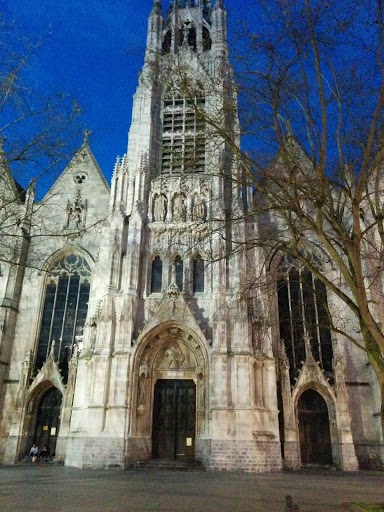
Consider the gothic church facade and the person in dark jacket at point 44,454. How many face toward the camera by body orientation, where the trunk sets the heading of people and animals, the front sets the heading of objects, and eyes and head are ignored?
2

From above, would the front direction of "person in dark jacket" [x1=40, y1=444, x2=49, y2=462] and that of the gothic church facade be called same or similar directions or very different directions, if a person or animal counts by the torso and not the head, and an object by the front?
same or similar directions

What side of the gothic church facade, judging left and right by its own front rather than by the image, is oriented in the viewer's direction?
front

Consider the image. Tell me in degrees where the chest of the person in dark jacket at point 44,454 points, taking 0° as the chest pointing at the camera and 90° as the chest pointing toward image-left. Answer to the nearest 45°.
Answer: approximately 0°
